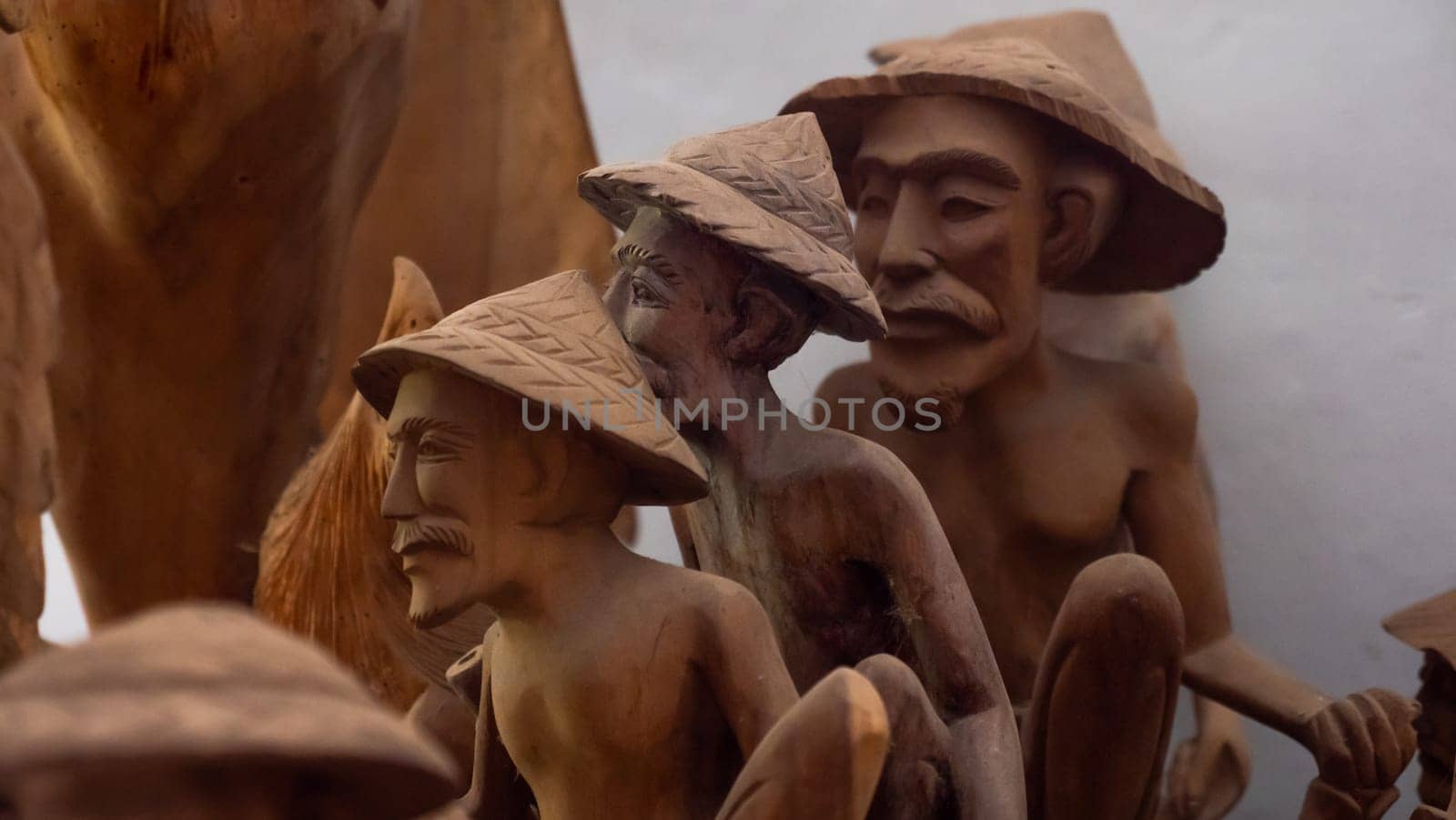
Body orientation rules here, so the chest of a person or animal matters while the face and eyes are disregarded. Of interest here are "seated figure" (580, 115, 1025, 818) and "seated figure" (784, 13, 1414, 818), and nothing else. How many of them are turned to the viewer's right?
0

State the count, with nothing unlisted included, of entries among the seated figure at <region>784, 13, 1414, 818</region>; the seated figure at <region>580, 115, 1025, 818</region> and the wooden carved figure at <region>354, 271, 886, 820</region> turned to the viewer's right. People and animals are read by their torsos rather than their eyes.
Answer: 0

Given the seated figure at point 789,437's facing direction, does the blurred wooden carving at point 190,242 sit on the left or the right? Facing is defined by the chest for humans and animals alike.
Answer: on its right

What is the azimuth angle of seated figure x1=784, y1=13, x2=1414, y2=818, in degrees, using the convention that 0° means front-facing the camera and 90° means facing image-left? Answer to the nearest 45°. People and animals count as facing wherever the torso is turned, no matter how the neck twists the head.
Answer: approximately 45°

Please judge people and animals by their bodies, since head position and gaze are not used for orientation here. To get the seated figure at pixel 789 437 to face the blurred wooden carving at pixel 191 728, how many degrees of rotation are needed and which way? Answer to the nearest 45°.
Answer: approximately 45° to its left

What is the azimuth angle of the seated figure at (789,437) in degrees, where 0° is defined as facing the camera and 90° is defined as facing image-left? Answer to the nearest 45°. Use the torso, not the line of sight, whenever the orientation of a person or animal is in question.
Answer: approximately 45°

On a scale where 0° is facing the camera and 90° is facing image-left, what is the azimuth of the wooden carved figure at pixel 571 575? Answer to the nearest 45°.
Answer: approximately 45°

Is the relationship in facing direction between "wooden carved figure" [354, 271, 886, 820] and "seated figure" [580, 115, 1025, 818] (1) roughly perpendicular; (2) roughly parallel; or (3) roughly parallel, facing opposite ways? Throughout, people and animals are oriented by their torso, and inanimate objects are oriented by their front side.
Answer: roughly parallel

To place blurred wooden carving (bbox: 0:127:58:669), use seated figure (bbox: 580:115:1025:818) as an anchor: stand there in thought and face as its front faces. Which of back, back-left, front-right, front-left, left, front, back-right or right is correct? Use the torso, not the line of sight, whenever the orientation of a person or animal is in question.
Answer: front-right

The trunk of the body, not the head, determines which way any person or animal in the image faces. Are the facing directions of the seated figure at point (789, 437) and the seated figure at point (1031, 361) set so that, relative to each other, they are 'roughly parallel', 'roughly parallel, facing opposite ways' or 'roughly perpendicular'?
roughly parallel

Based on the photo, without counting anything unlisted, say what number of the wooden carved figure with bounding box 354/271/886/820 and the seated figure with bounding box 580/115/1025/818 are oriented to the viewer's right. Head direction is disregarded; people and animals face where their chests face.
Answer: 0
